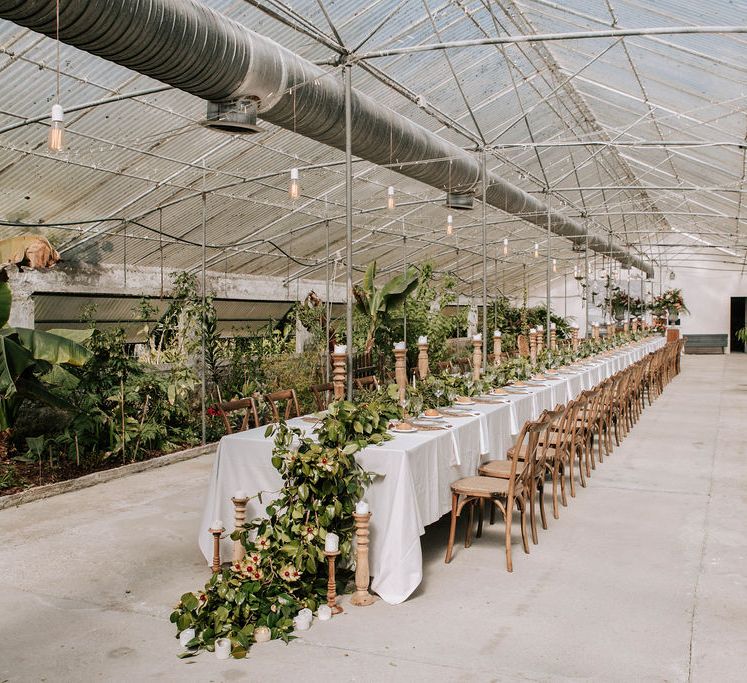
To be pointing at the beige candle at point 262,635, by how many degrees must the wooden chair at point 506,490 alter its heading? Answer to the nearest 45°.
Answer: approximately 45° to its left

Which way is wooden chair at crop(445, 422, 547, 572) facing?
to the viewer's left

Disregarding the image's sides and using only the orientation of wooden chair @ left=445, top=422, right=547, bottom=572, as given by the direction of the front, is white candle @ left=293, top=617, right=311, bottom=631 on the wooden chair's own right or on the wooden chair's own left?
on the wooden chair's own left

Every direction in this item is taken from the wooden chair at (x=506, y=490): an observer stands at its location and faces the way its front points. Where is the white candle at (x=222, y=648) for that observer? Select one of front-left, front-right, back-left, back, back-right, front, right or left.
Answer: front-left

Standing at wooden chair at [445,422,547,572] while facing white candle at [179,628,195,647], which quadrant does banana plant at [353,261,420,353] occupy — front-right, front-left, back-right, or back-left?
back-right

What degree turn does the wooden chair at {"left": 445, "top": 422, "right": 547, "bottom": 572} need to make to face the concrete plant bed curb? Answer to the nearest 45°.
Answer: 0° — it already faces it

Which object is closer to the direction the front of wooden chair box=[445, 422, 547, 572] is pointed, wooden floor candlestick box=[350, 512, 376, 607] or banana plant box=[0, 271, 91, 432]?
the banana plant

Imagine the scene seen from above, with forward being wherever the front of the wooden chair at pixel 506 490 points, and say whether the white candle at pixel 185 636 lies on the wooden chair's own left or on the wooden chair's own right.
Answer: on the wooden chair's own left

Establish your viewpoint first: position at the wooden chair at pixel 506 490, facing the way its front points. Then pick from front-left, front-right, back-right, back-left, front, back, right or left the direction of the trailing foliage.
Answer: front-left

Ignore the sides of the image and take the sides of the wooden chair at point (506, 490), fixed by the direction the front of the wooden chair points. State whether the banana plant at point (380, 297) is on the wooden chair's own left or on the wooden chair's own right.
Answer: on the wooden chair's own right
